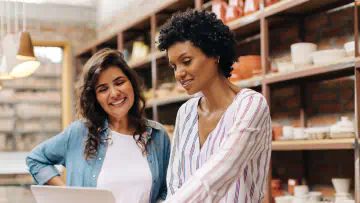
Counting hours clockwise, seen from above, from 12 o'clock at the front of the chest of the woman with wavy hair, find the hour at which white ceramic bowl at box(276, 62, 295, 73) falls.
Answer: The white ceramic bowl is roughly at 8 o'clock from the woman with wavy hair.

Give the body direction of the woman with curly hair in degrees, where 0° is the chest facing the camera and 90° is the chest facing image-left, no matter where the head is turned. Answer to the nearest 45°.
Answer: approximately 45°

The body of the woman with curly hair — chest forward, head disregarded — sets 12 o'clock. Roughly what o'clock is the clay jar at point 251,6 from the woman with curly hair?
The clay jar is roughly at 5 o'clock from the woman with curly hair.

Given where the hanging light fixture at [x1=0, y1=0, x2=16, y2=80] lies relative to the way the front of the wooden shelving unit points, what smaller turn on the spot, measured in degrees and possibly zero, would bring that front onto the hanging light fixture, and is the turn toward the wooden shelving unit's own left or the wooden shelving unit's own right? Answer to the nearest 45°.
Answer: approximately 45° to the wooden shelving unit's own right

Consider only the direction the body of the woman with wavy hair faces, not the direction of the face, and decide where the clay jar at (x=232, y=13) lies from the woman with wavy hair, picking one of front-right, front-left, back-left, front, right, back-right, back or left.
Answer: back-left

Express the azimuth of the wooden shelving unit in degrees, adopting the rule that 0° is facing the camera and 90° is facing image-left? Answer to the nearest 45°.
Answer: approximately 45°

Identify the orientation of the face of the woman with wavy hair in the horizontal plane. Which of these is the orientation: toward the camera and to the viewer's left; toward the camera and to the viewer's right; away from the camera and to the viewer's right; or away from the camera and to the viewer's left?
toward the camera and to the viewer's right
